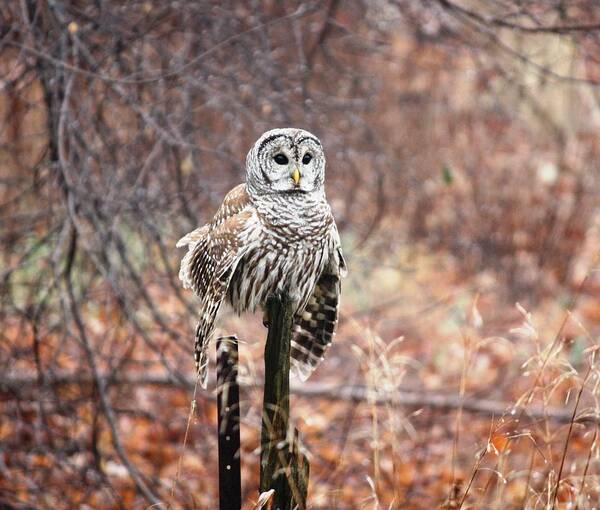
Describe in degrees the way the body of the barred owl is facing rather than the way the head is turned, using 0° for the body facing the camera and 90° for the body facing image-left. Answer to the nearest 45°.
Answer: approximately 315°
